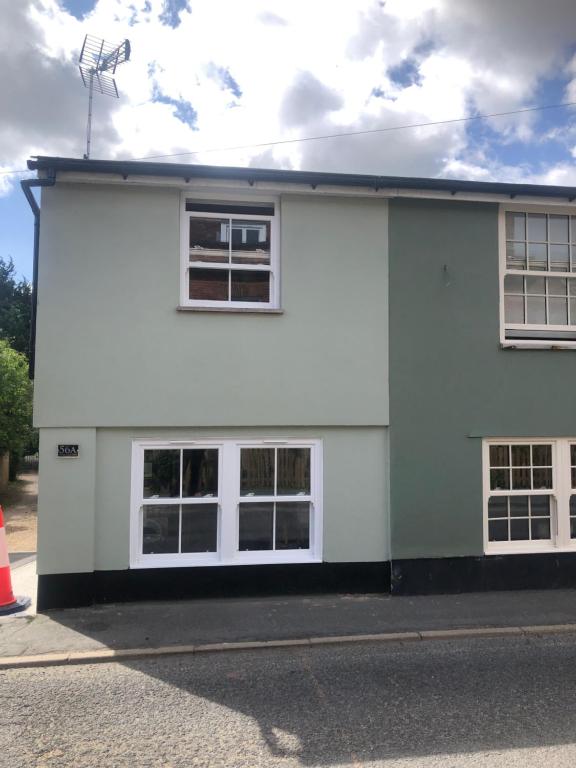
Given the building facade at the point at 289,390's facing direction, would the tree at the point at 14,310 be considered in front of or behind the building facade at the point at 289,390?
behind

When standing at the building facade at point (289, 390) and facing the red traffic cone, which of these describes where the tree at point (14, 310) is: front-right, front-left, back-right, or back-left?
front-right

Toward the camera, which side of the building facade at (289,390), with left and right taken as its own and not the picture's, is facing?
front

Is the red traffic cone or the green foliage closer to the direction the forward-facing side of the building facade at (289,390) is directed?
the red traffic cone

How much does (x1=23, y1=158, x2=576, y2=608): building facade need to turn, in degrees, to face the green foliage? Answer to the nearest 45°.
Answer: approximately 135° to its right

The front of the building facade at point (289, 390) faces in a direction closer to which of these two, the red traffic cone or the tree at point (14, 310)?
the red traffic cone

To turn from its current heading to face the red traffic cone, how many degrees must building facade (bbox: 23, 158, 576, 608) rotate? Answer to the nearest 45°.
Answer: approximately 90° to its right
